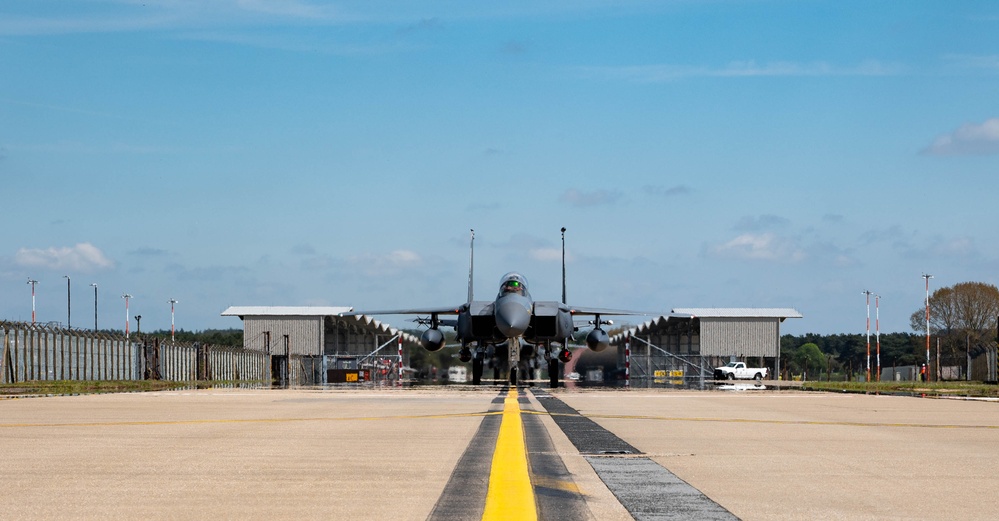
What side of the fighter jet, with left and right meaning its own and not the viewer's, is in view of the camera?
front
